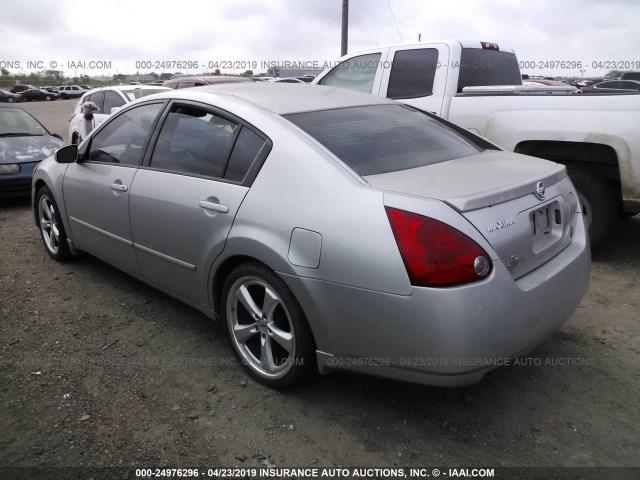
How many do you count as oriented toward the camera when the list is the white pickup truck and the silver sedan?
0

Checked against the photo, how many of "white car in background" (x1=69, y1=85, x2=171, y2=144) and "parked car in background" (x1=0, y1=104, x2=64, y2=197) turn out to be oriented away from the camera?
0

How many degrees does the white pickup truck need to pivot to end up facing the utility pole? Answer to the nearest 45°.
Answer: approximately 45° to its right

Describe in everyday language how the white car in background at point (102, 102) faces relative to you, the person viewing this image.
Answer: facing the viewer and to the right of the viewer

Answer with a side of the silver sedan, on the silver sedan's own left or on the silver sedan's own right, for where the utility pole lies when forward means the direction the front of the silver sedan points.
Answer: on the silver sedan's own right

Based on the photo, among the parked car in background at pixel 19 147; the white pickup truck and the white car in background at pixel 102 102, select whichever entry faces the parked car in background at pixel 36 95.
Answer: the white pickup truck

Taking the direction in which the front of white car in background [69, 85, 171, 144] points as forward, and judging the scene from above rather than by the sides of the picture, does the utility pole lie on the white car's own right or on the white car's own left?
on the white car's own left

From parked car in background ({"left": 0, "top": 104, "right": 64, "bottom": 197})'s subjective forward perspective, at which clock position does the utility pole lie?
The utility pole is roughly at 6 o'clock from the parked car in background.

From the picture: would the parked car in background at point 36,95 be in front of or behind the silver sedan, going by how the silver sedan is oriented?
in front

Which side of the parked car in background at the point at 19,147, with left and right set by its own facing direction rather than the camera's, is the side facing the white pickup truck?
left

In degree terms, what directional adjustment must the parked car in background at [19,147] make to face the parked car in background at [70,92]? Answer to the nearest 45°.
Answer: approximately 135° to its right

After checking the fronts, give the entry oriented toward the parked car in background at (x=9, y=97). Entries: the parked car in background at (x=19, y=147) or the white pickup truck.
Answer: the white pickup truck

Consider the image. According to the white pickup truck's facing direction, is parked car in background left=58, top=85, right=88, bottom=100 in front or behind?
in front

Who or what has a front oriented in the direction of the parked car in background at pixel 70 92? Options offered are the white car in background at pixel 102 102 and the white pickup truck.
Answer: the white pickup truck

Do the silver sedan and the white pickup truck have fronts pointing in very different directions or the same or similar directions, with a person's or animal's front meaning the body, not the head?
same or similar directions

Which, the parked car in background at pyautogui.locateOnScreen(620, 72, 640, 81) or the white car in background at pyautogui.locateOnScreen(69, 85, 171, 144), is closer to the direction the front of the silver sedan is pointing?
the white car in background

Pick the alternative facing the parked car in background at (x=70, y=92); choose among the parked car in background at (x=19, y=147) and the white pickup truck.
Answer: the white pickup truck

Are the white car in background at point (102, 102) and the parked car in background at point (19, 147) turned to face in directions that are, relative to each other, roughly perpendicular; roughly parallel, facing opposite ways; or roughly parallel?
roughly perpendicular

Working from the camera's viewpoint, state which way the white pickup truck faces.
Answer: facing away from the viewer and to the left of the viewer

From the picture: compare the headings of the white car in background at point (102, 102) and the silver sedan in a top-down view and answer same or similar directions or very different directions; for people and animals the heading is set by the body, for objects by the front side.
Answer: very different directions

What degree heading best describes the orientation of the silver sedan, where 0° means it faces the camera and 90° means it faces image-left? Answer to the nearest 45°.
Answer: approximately 135°
